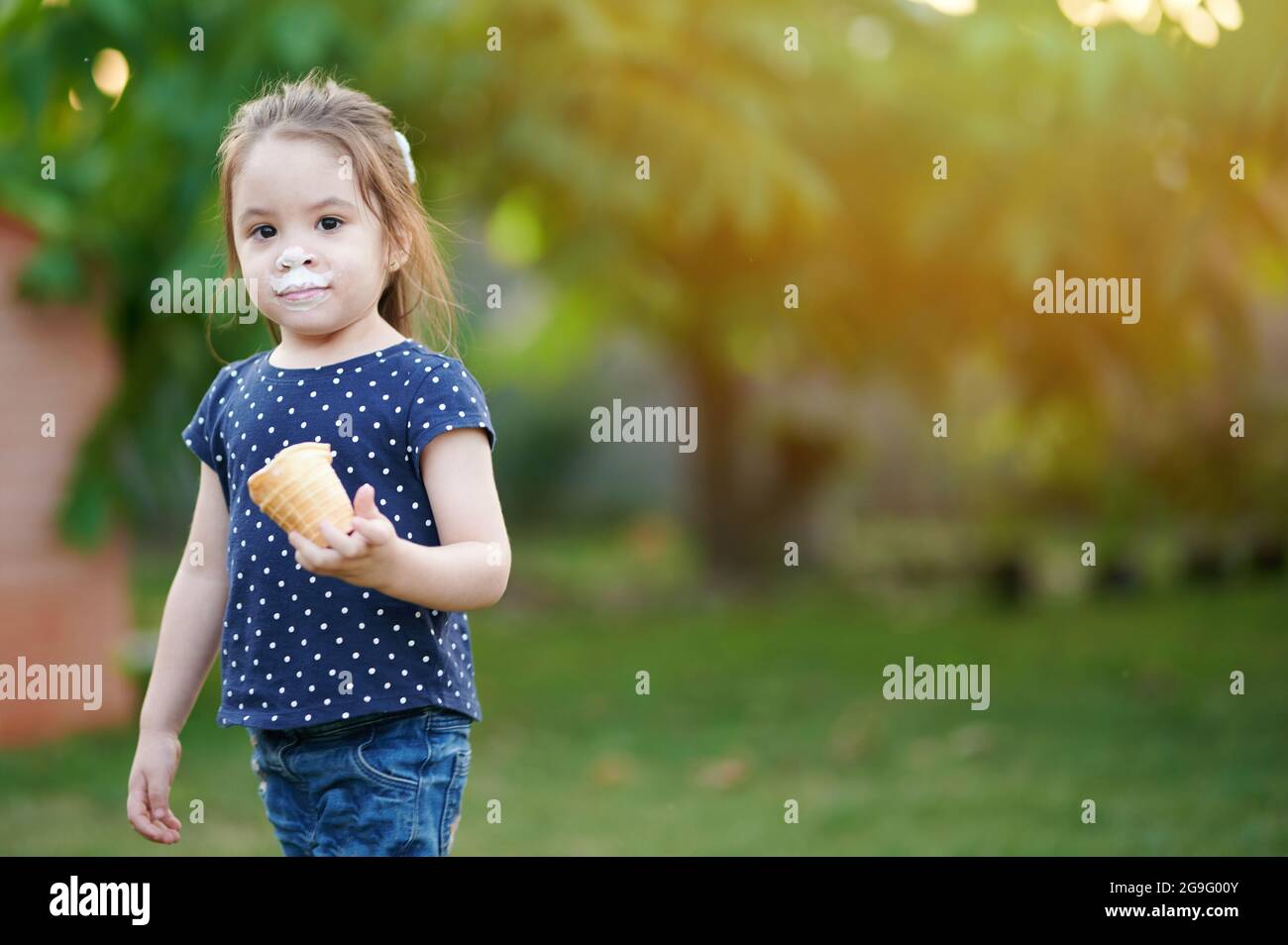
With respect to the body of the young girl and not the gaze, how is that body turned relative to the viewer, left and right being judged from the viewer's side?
facing the viewer and to the left of the viewer
